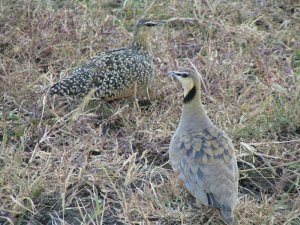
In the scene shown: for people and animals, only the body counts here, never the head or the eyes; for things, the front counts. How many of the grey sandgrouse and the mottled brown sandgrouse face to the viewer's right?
1

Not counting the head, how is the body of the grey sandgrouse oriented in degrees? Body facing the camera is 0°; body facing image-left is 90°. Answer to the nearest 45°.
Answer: approximately 135°

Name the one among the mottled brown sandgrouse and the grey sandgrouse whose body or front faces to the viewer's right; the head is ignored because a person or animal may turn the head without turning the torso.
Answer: the mottled brown sandgrouse

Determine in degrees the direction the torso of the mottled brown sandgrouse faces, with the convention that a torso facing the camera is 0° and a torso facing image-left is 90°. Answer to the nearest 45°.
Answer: approximately 270°

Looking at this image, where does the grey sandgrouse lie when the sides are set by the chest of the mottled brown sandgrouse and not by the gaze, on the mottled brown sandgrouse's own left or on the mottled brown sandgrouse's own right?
on the mottled brown sandgrouse's own right

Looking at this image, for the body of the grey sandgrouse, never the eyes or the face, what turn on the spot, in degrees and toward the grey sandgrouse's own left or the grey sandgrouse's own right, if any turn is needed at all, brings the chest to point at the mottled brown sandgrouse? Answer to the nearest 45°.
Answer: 0° — it already faces it
